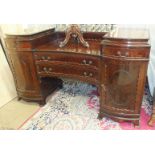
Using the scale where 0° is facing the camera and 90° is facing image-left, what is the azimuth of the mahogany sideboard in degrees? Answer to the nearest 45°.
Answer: approximately 45°
